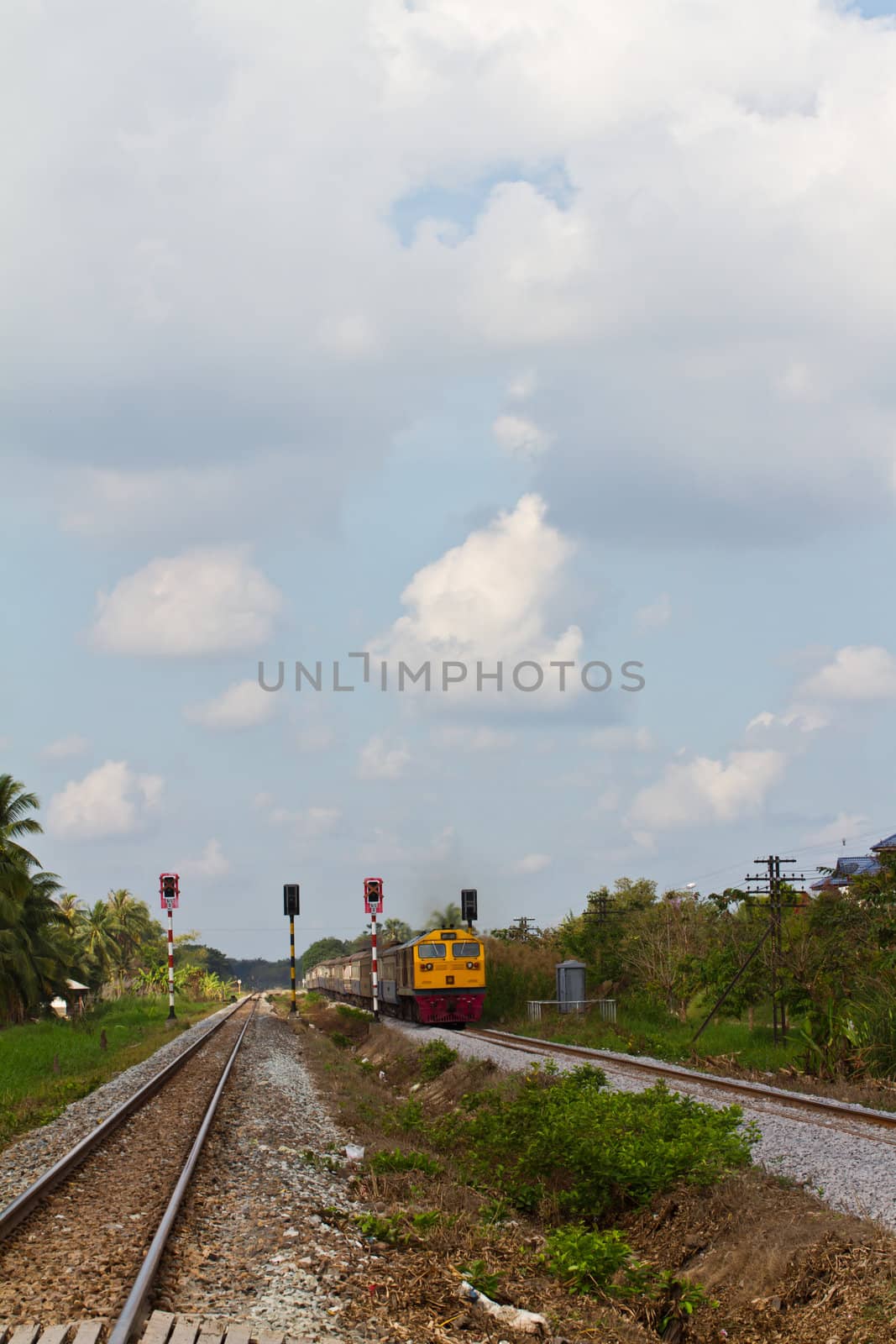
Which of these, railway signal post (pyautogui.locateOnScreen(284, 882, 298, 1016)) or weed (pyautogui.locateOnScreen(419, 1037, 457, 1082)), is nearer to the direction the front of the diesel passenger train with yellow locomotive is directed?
the weed

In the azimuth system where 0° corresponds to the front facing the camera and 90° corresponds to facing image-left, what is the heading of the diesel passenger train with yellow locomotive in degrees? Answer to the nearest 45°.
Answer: approximately 0°

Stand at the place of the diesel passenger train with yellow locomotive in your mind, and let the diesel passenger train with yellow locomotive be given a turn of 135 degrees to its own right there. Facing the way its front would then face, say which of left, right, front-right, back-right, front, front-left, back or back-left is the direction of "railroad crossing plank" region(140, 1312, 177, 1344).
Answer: back-left

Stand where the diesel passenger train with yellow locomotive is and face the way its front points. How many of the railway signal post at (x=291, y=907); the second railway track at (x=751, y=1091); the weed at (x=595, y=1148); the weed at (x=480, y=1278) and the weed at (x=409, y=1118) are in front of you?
4

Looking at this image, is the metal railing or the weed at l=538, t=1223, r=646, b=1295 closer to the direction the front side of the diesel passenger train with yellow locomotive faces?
the weed

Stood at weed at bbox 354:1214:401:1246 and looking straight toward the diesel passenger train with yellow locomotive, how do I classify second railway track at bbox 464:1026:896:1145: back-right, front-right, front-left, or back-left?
front-right

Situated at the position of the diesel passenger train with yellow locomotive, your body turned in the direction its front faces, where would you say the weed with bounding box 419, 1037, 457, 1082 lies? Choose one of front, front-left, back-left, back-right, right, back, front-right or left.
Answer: front

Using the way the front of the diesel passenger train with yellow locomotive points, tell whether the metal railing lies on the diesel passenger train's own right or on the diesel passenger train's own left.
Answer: on the diesel passenger train's own left

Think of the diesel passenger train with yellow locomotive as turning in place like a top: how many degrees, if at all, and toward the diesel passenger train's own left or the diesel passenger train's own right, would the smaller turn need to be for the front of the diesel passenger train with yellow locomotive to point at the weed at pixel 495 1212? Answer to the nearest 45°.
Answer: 0° — it already faces it

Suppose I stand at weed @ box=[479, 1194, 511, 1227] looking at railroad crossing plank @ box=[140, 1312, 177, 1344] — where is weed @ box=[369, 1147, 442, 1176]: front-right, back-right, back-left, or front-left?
back-right

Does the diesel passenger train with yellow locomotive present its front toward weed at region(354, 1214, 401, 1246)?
yes

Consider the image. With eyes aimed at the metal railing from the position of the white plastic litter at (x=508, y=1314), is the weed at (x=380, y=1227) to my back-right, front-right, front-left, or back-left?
front-left

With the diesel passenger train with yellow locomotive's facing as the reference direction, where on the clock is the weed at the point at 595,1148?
The weed is roughly at 12 o'clock from the diesel passenger train with yellow locomotive.

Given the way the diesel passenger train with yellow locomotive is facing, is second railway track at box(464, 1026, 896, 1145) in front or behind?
in front

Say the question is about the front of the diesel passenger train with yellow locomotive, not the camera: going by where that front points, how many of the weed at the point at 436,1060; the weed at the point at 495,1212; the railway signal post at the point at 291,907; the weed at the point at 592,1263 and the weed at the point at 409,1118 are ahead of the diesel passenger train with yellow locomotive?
4

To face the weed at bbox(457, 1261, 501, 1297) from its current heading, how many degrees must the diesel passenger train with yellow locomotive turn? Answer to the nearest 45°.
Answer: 0° — it already faces it

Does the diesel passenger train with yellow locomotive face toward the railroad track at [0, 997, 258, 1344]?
yes

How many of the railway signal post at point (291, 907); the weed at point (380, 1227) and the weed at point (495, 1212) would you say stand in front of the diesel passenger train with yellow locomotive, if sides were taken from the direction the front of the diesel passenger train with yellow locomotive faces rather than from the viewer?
2
